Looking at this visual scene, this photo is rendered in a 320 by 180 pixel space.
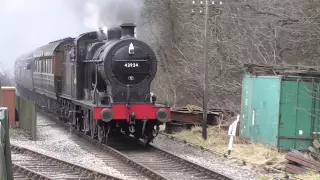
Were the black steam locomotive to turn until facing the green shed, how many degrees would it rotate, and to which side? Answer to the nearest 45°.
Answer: approximately 45° to its left

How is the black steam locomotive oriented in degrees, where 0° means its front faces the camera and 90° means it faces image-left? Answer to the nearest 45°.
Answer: approximately 315°

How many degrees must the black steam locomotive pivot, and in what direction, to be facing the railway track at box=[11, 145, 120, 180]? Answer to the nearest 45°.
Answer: approximately 90° to its right
